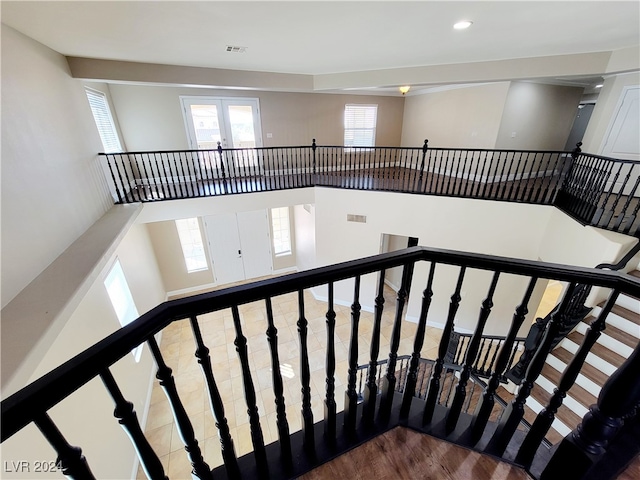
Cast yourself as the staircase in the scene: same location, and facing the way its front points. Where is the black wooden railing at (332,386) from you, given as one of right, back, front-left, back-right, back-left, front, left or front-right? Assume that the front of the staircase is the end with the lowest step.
front-left

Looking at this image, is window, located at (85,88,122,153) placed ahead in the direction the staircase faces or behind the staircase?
ahead

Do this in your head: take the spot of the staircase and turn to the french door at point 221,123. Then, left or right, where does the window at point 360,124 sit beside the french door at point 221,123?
right

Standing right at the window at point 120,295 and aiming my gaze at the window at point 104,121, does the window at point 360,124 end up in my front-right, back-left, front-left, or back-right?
front-right
